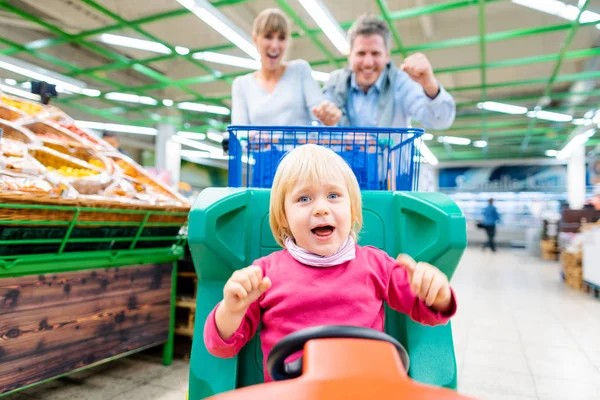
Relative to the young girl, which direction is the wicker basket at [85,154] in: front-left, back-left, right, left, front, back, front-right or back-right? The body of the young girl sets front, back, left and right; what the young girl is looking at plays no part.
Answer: back-right

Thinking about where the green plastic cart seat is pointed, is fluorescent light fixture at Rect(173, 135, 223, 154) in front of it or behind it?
behind

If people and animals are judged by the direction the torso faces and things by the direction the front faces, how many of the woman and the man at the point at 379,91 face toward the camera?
2

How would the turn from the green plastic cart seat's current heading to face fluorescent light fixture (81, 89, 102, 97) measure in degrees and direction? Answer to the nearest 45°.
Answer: approximately 135° to its right

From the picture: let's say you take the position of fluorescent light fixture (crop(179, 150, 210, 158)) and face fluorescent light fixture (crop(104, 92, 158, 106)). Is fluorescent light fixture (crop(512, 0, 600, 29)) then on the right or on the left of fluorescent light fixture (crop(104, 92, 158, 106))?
left

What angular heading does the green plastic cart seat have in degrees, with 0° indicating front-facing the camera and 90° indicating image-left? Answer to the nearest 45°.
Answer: approximately 0°

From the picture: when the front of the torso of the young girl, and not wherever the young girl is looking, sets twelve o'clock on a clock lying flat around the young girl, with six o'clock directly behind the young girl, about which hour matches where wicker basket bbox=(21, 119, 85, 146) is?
The wicker basket is roughly at 4 o'clock from the young girl.

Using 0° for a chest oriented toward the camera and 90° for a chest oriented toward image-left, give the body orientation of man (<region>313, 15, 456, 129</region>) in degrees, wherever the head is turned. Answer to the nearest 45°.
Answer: approximately 0°

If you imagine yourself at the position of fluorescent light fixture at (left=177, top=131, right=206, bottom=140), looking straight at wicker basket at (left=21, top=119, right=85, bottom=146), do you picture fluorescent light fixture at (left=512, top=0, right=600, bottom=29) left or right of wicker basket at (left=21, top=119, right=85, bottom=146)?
left

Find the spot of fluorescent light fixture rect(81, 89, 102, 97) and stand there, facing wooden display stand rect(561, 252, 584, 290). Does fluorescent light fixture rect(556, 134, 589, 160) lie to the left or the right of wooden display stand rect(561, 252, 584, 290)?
left
